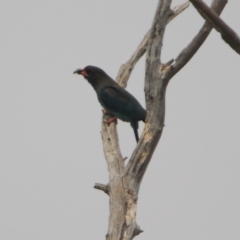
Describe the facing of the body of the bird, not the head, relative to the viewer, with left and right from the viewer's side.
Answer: facing to the left of the viewer
